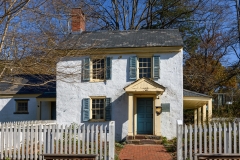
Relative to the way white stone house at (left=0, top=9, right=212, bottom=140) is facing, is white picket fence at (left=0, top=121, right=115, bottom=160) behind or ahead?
ahead

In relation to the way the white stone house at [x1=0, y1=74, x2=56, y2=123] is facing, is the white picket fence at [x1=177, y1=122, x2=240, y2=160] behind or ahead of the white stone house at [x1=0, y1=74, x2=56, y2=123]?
ahead

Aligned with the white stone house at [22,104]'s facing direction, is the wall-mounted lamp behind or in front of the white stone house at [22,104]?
in front

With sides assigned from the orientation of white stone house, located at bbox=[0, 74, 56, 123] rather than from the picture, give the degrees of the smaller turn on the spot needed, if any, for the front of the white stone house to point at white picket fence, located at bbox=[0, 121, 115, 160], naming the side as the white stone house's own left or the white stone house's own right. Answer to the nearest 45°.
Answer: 0° — it already faces it

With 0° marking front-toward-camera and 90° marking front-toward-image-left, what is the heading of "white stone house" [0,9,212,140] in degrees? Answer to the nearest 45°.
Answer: approximately 0°

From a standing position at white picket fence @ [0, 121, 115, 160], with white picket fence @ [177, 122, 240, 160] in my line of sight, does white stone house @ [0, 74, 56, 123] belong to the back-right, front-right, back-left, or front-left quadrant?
back-left
